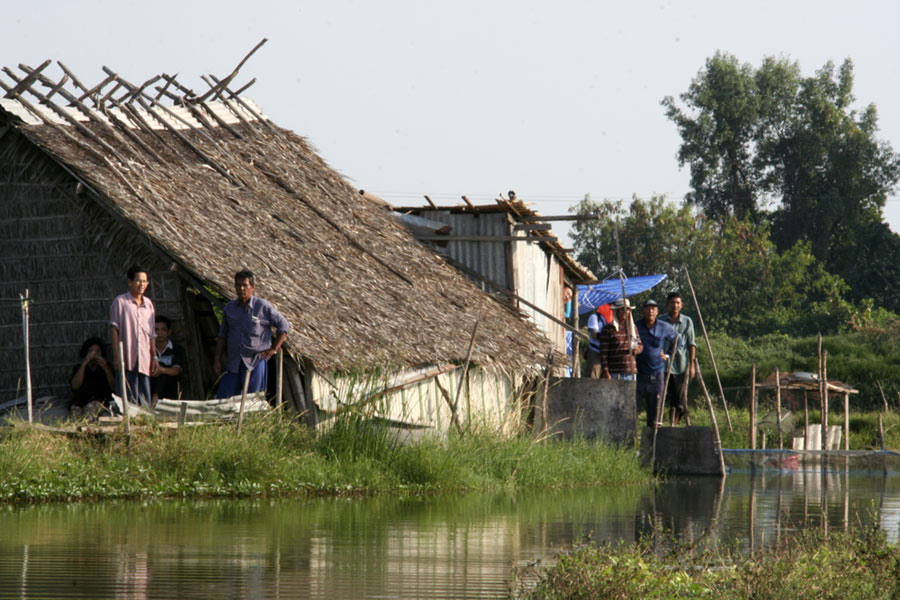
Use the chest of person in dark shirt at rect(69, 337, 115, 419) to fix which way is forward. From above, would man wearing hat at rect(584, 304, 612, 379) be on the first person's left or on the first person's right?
on the first person's left

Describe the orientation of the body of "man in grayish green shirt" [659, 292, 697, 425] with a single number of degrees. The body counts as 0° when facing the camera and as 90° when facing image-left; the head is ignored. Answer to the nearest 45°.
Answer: approximately 0°

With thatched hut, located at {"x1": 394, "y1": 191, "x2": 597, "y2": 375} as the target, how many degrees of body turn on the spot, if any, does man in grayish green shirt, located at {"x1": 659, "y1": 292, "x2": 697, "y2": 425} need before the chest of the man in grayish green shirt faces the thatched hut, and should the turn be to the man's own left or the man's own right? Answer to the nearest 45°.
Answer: approximately 135° to the man's own right

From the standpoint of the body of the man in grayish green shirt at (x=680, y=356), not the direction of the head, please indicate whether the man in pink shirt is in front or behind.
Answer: in front

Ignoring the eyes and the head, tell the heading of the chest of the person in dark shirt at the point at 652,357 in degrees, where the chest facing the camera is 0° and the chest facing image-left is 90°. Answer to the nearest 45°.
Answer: approximately 0°

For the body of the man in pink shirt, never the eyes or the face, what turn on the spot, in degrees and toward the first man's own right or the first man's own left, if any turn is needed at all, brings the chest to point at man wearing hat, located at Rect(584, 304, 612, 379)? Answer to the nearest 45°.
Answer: approximately 90° to the first man's own left

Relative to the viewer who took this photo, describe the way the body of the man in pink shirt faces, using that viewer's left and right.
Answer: facing the viewer and to the right of the viewer

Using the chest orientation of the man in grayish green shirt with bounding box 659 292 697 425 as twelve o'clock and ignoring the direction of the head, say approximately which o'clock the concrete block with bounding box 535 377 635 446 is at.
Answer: The concrete block is roughly at 2 o'clock from the man in grayish green shirt.

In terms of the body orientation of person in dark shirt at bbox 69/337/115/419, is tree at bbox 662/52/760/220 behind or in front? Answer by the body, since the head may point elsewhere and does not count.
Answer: behind

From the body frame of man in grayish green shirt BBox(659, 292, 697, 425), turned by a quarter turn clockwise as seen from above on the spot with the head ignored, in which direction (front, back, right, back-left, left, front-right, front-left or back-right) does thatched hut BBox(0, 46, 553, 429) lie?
front-left

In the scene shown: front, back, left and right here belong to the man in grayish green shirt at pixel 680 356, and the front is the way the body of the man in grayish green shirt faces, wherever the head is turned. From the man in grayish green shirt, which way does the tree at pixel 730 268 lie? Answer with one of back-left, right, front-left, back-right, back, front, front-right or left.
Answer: back

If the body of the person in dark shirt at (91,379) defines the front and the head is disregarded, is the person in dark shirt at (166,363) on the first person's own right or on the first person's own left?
on the first person's own left

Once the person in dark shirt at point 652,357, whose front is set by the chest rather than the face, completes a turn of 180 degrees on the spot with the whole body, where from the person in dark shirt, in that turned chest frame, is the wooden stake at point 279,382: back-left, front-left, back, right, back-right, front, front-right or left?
back-left
